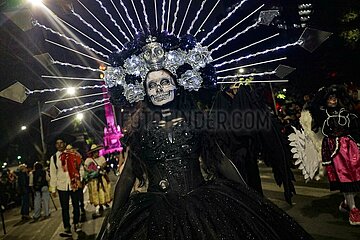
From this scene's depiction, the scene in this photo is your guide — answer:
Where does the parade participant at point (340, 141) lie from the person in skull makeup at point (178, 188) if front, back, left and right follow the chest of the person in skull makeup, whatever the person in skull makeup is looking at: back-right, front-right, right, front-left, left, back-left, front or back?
back-left

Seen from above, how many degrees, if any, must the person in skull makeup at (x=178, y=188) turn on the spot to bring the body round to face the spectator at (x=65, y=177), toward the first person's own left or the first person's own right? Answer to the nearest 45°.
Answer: approximately 135° to the first person's own right

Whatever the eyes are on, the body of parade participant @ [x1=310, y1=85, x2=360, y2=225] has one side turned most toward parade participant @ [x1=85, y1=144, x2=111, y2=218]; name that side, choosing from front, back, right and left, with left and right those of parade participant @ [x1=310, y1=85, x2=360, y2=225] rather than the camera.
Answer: right

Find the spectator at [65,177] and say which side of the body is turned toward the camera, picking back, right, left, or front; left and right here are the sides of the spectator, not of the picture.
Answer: front

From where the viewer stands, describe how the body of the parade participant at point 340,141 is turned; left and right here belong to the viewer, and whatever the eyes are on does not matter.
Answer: facing the viewer

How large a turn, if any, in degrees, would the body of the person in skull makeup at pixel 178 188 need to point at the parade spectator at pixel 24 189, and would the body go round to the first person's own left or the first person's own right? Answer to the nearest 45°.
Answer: approximately 135° to the first person's own right

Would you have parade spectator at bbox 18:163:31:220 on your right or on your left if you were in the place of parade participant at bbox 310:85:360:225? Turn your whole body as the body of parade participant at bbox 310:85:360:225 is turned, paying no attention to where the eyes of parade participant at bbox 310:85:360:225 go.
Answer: on your right

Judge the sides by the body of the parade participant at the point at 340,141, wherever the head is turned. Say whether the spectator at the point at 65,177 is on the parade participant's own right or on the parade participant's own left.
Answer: on the parade participant's own right

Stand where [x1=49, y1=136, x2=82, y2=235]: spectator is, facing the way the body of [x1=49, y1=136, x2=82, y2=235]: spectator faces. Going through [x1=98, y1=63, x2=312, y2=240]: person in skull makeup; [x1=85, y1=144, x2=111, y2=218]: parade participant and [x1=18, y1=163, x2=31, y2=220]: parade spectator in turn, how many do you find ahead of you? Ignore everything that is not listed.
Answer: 1
